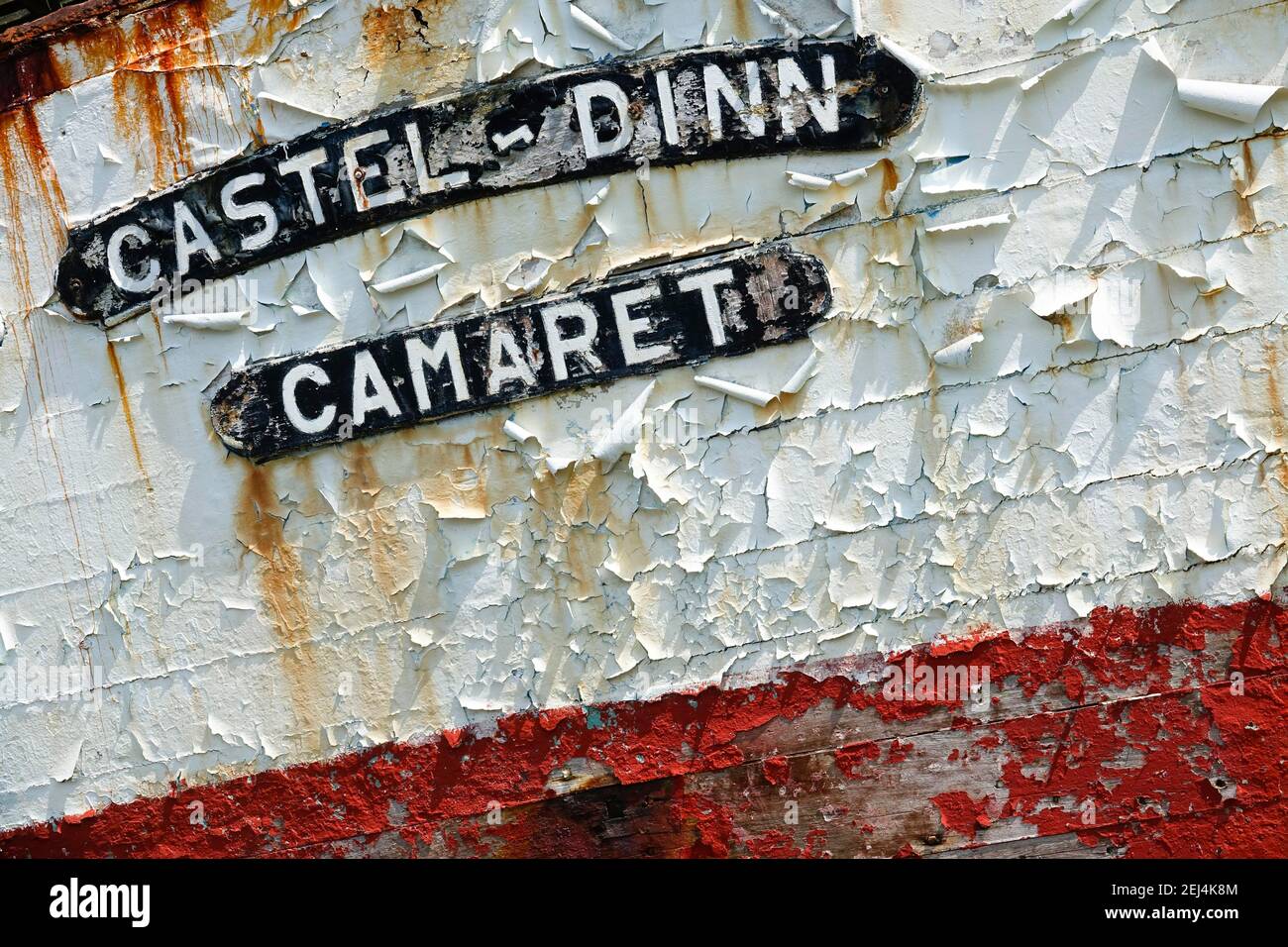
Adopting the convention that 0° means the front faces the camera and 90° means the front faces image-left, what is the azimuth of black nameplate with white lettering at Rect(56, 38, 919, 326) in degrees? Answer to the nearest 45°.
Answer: approximately 0°
